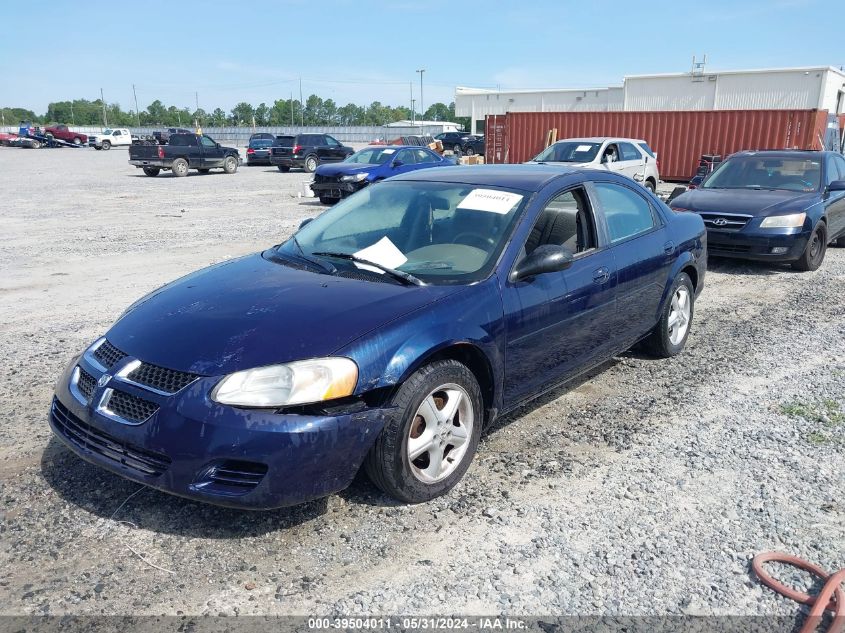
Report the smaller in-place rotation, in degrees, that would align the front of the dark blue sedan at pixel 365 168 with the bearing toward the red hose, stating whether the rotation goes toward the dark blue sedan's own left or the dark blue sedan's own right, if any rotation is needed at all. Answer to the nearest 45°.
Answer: approximately 45° to the dark blue sedan's own left

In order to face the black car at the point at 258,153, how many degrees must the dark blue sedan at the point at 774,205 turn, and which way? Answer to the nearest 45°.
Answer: approximately 90° to its right

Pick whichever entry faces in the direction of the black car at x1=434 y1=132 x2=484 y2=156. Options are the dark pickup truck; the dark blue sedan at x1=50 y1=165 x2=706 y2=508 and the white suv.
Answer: the dark pickup truck

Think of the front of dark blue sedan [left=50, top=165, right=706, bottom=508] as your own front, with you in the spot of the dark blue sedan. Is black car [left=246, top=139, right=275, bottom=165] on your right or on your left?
on your right

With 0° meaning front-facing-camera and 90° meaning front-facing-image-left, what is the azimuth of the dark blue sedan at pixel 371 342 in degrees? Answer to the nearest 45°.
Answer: approximately 45°

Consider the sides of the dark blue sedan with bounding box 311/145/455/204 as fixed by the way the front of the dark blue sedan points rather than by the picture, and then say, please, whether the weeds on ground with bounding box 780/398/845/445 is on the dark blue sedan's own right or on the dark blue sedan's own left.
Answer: on the dark blue sedan's own left

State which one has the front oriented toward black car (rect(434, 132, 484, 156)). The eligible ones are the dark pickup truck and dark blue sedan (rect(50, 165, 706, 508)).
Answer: the dark pickup truck

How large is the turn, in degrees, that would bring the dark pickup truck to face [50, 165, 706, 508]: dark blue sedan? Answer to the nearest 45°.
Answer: approximately 135° to its right

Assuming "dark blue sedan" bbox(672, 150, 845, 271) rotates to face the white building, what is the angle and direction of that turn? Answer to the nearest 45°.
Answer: approximately 135° to its right

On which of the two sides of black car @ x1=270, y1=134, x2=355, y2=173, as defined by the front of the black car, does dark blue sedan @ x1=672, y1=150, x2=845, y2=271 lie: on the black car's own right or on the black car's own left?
on the black car's own right

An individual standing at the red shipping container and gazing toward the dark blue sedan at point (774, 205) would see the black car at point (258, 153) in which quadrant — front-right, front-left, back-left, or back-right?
back-right

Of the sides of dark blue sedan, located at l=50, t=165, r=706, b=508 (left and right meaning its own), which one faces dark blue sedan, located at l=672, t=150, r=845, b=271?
back

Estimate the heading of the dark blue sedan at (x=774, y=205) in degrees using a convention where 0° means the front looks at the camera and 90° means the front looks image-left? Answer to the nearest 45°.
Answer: approximately 45°
